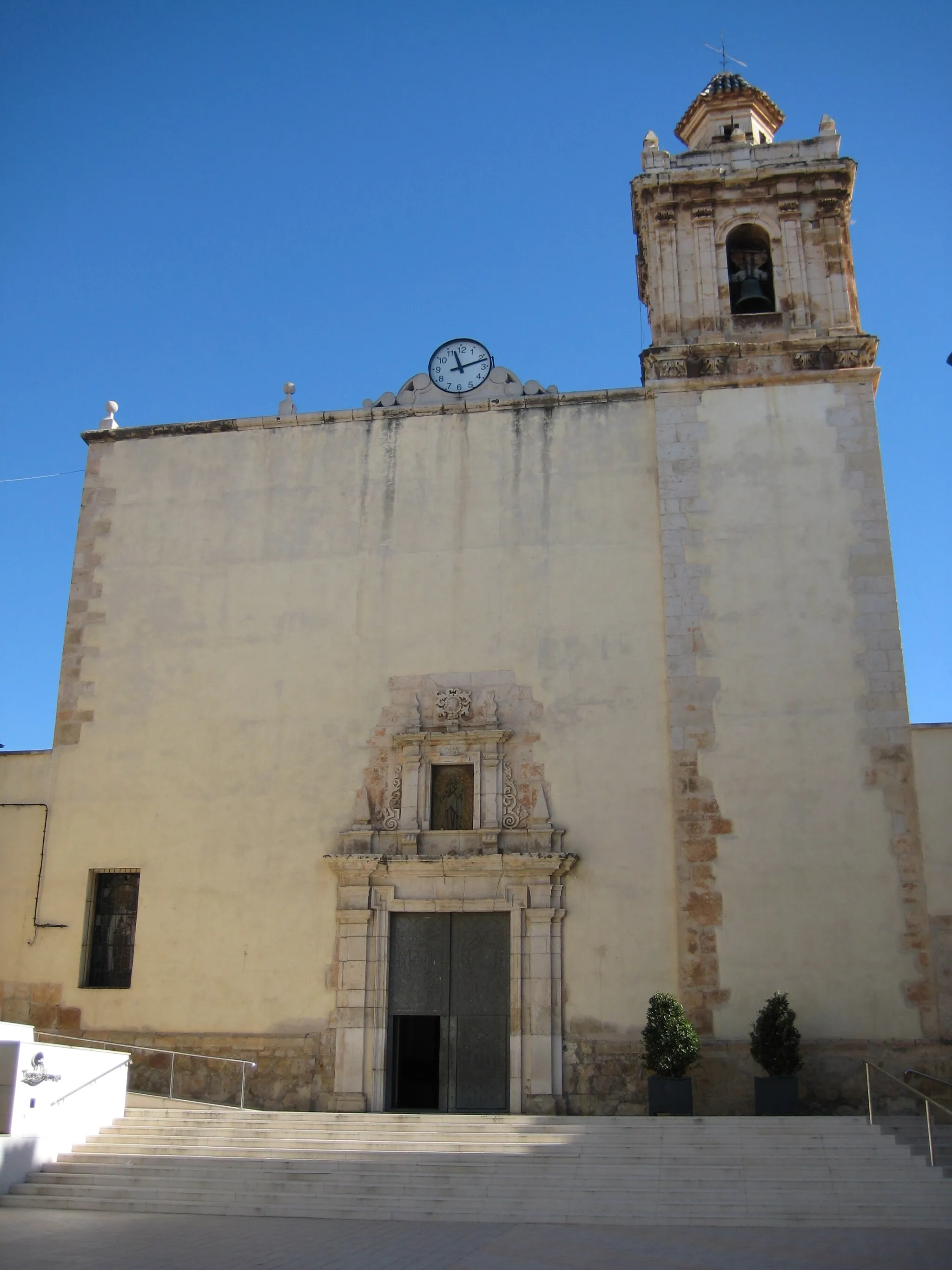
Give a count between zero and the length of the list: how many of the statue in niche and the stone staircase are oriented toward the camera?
2

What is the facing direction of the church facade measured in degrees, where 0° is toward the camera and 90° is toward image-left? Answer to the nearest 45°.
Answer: approximately 0°

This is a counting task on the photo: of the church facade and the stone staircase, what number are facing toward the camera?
2

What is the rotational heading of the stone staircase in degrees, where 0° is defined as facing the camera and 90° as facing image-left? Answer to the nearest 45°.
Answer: approximately 0°

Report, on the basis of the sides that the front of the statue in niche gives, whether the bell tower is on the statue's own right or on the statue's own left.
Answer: on the statue's own left

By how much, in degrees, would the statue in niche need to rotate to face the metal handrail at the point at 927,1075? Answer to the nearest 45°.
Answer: approximately 90° to its left
